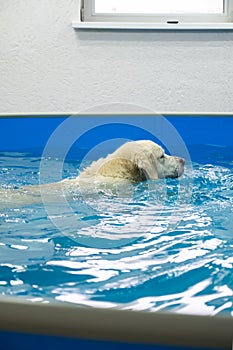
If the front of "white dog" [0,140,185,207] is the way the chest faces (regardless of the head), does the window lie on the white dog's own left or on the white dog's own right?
on the white dog's own left

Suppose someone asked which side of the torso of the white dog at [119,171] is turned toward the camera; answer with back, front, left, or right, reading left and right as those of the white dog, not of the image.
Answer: right
